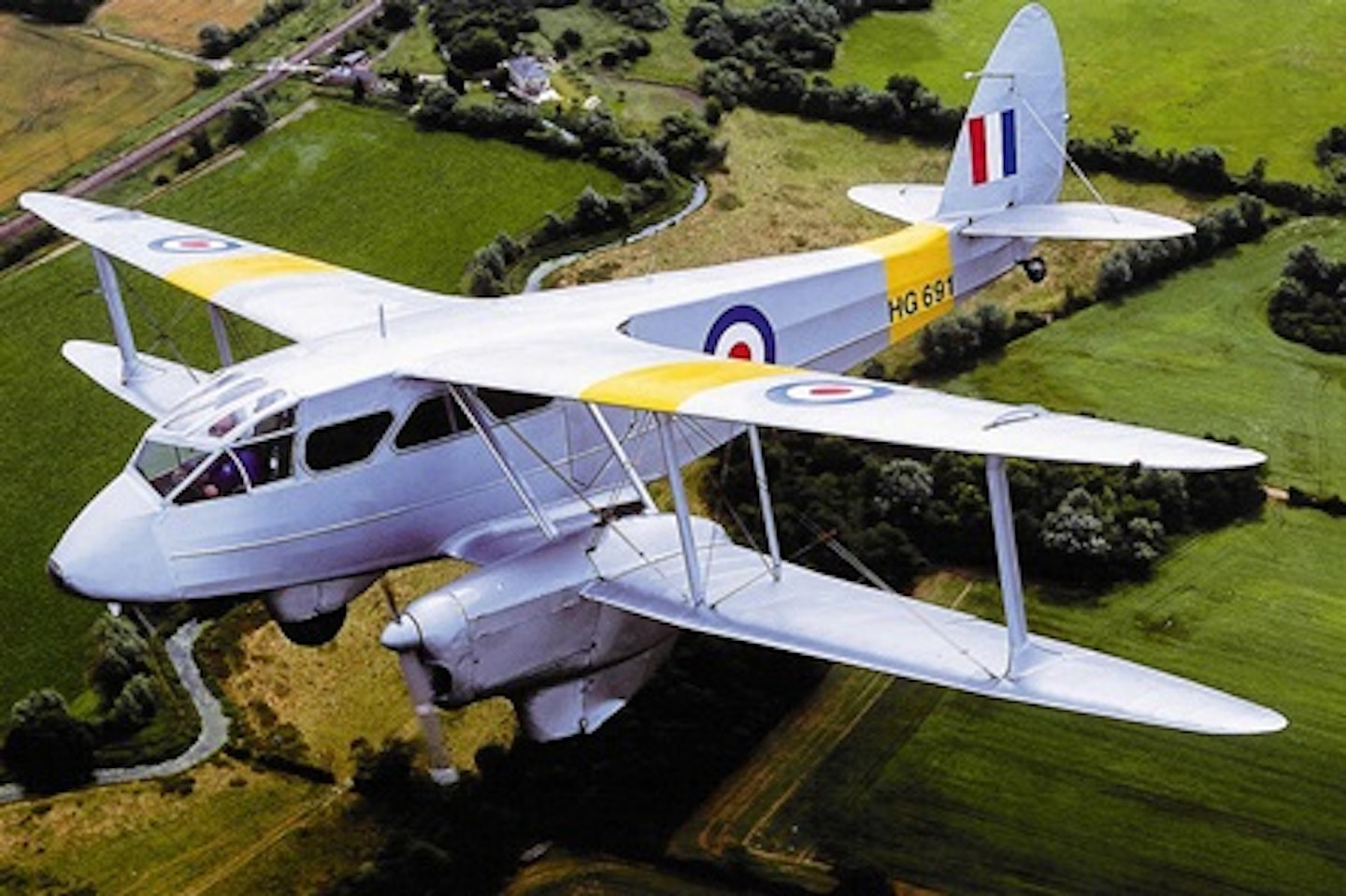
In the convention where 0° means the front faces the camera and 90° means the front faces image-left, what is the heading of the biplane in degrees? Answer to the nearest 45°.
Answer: approximately 45°
